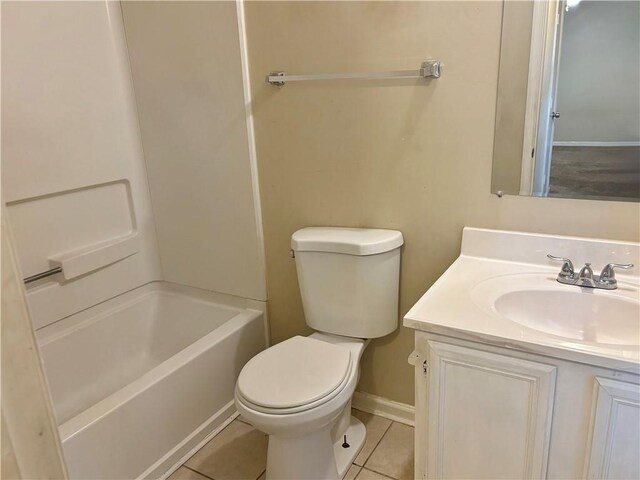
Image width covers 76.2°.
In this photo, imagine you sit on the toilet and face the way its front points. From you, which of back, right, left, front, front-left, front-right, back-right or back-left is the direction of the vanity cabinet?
left

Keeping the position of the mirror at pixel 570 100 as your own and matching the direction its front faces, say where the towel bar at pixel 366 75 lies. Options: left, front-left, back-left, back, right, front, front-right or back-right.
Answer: right

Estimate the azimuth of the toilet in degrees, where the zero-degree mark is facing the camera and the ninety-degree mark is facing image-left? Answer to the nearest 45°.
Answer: approximately 45°

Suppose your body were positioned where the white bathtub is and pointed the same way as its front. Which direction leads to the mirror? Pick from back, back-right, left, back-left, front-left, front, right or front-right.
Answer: front

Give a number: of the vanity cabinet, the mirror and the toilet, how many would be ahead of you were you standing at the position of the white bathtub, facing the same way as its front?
3

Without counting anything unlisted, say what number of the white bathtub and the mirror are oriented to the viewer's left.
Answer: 0

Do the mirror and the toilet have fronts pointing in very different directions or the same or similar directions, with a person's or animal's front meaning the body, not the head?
same or similar directions

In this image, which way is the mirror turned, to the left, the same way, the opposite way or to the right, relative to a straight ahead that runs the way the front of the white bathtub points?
to the right

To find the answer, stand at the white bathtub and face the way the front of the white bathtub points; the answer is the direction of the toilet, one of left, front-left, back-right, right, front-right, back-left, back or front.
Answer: front

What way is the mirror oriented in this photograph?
toward the camera

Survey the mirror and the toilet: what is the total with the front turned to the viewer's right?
0

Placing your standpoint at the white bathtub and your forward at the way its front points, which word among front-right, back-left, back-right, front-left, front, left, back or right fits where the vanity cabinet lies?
front

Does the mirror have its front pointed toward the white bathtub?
no
